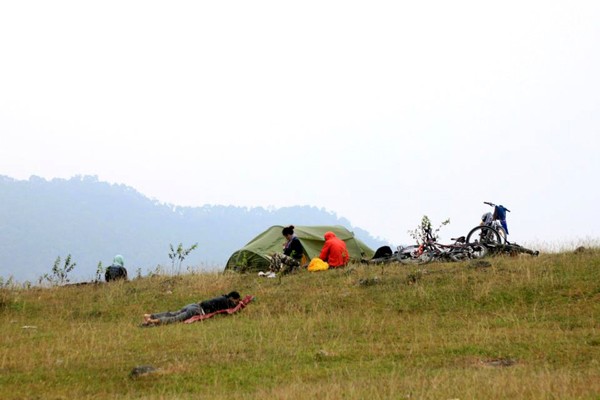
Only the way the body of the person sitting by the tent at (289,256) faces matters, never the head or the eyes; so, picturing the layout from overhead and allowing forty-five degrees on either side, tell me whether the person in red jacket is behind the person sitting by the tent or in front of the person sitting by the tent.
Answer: behind

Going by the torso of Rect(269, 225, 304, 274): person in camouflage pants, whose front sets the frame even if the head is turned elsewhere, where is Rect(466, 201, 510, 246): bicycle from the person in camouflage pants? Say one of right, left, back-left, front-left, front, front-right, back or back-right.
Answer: back

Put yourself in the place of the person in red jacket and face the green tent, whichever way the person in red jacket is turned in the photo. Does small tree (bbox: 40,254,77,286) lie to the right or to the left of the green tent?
left

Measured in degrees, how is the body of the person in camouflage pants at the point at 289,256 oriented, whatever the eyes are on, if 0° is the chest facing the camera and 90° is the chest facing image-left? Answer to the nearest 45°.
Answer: approximately 90°
